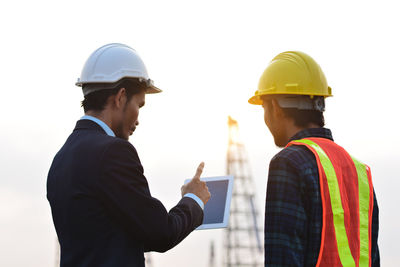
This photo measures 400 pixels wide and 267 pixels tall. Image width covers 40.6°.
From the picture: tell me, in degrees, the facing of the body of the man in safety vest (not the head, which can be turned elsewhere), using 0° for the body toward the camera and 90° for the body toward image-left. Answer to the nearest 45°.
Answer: approximately 135°

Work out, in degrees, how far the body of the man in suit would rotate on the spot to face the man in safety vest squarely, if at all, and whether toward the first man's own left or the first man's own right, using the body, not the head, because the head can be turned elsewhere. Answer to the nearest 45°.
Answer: approximately 45° to the first man's own right

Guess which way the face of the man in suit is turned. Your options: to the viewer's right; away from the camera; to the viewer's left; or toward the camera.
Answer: to the viewer's right

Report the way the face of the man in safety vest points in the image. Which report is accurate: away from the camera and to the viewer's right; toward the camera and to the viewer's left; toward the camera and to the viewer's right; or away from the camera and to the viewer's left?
away from the camera and to the viewer's left

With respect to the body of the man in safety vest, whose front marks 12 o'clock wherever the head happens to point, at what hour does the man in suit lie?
The man in suit is roughly at 10 o'clock from the man in safety vest.

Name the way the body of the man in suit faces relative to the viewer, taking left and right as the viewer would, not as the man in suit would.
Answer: facing away from the viewer and to the right of the viewer

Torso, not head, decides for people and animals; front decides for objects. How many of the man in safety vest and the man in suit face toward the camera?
0
